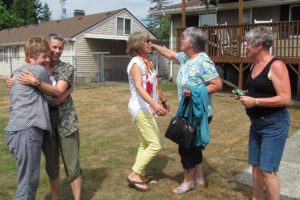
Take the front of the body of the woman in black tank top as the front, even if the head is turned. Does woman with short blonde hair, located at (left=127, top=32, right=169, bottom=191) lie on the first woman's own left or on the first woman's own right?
on the first woman's own right

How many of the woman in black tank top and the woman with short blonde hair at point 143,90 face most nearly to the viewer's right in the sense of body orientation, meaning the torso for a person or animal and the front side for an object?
1

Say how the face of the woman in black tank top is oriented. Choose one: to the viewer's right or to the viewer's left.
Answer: to the viewer's left

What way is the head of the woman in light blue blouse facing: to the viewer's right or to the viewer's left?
to the viewer's left

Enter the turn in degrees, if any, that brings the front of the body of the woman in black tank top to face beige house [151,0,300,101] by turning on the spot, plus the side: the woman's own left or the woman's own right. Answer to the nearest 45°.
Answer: approximately 135° to the woman's own right

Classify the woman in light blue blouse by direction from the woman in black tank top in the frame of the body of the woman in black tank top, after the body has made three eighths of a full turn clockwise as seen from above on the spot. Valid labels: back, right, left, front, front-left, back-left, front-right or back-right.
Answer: front-left

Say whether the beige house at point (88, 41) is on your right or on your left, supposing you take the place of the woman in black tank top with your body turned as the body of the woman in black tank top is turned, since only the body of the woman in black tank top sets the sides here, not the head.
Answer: on your right

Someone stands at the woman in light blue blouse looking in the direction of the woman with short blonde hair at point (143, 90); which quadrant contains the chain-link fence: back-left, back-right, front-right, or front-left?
front-right

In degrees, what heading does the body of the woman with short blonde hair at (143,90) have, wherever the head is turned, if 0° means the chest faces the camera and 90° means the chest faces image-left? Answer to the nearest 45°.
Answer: approximately 270°

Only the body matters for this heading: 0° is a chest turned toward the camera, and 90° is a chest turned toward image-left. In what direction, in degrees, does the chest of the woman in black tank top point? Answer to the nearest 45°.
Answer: approximately 45°
